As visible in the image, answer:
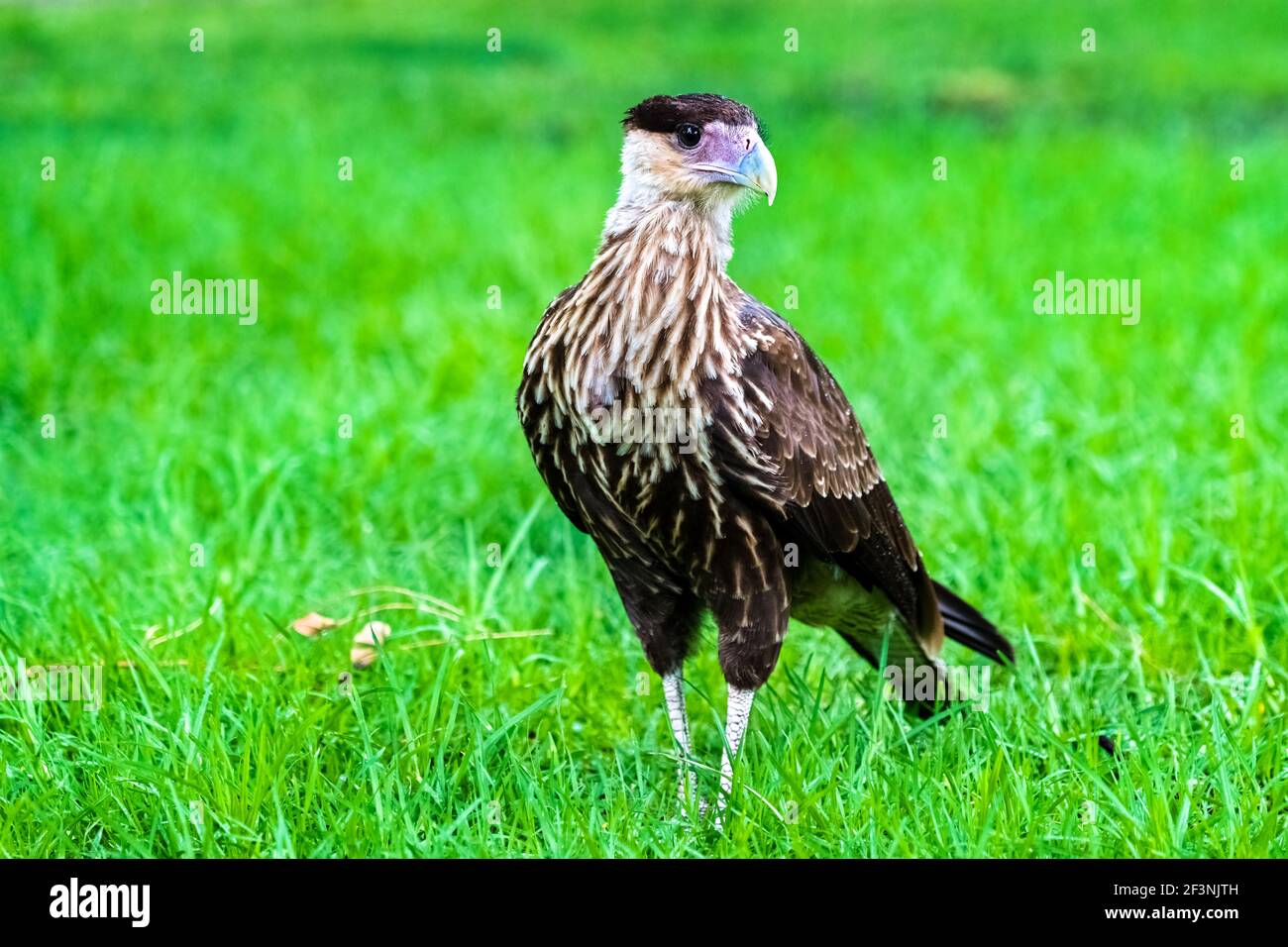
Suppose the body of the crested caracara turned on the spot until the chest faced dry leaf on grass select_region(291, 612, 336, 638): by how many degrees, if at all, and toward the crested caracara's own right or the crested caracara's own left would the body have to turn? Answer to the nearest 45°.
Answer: approximately 90° to the crested caracara's own right

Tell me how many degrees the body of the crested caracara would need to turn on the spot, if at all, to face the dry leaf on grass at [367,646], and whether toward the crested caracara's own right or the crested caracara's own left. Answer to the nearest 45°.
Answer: approximately 90° to the crested caracara's own right

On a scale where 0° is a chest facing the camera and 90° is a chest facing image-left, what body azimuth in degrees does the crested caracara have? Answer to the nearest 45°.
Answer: approximately 45°
